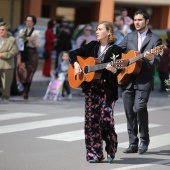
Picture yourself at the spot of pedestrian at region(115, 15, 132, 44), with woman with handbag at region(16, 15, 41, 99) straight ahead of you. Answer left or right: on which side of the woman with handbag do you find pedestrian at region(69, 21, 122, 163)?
left

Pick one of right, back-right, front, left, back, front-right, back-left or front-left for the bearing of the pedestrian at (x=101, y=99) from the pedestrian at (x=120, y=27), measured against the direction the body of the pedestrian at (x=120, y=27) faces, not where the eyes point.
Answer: front-left

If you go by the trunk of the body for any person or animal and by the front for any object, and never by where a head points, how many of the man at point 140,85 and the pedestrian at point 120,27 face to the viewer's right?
0

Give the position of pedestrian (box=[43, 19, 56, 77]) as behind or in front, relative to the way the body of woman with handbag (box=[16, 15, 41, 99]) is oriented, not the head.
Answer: behind

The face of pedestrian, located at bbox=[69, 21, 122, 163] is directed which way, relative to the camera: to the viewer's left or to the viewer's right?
to the viewer's left
